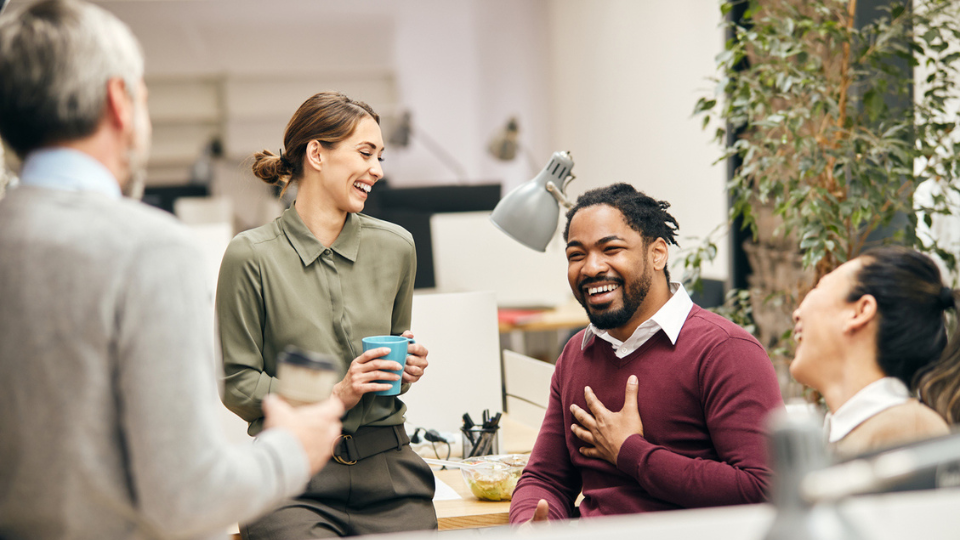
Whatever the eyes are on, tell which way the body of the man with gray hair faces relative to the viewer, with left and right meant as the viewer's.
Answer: facing away from the viewer and to the right of the viewer

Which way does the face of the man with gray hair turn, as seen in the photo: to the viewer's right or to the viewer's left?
to the viewer's right

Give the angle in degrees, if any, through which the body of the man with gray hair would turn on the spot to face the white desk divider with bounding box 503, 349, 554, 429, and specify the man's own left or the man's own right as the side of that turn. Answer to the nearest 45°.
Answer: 0° — they already face it

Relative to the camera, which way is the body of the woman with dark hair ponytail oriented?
to the viewer's left

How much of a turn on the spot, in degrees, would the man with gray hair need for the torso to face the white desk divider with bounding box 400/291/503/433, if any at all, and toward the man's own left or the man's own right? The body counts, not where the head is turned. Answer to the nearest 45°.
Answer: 0° — they already face it

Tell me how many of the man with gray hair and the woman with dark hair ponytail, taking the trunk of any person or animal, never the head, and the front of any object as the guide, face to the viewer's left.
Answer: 1

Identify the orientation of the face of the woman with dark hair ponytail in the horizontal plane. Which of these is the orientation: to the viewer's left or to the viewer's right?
to the viewer's left

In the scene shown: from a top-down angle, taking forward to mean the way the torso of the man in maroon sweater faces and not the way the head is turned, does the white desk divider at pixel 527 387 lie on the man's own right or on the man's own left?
on the man's own right
